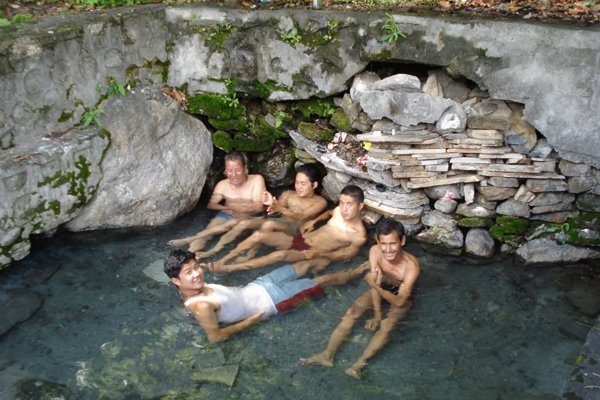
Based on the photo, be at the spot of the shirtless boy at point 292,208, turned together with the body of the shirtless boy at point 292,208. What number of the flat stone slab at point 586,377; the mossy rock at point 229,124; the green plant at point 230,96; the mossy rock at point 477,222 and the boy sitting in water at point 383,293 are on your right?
2

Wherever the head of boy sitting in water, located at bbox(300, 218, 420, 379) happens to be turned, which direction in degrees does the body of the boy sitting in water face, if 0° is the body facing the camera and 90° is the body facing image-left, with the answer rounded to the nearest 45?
approximately 45°

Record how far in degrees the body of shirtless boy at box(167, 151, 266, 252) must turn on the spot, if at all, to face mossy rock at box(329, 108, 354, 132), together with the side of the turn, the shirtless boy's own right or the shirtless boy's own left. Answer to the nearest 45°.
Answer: approximately 135° to the shirtless boy's own left

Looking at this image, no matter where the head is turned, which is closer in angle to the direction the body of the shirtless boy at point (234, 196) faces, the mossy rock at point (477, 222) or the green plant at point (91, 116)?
the green plant

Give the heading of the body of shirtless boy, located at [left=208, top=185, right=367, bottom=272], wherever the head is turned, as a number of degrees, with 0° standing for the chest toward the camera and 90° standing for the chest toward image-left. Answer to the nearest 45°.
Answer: approximately 45°

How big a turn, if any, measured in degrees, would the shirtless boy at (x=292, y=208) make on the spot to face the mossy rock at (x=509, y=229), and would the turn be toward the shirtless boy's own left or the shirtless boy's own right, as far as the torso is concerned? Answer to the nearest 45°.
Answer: approximately 135° to the shirtless boy's own left

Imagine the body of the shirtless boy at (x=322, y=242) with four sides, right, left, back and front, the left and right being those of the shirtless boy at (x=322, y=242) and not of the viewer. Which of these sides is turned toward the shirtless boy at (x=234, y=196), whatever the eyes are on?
right
